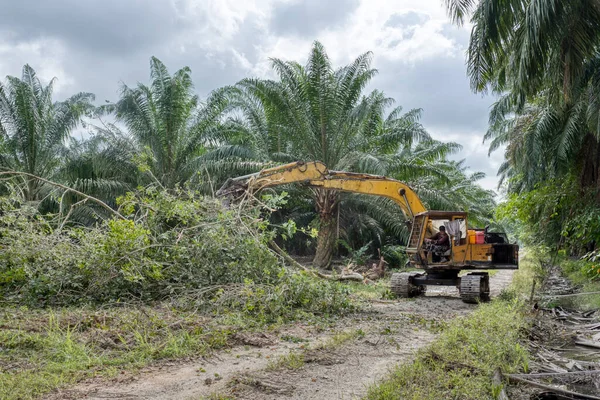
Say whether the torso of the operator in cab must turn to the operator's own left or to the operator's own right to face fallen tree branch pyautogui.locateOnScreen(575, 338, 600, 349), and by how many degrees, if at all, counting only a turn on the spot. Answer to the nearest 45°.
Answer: approximately 135° to the operator's own left

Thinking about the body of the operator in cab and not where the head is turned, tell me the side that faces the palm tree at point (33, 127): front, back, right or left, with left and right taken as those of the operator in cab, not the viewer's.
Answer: front

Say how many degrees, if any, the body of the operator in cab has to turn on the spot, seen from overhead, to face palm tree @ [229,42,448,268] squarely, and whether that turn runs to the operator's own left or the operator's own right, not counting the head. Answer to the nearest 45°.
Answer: approximately 45° to the operator's own right

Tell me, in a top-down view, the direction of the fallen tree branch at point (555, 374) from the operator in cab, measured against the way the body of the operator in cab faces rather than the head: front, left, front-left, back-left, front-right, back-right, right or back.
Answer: left

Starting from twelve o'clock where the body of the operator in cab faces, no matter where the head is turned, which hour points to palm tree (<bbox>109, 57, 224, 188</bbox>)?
The palm tree is roughly at 1 o'clock from the operator in cab.

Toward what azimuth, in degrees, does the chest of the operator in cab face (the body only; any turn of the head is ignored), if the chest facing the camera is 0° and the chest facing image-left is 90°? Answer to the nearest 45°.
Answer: approximately 90°

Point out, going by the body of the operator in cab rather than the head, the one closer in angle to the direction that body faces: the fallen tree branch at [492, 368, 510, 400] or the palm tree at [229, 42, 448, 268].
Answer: the palm tree

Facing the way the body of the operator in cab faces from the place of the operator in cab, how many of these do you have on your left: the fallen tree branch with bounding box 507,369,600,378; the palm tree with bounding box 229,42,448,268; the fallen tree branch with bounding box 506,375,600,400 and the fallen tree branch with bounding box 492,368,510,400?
3

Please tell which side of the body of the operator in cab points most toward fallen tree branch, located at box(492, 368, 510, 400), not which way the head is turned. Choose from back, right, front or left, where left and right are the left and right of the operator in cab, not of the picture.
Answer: left

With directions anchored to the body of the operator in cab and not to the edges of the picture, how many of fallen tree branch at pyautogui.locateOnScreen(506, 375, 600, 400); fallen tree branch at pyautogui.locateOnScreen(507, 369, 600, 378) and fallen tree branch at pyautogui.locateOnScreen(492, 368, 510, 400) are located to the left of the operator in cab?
3

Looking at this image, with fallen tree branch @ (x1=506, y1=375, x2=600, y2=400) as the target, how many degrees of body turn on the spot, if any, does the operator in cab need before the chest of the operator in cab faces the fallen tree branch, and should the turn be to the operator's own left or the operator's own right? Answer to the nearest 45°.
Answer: approximately 90° to the operator's own left

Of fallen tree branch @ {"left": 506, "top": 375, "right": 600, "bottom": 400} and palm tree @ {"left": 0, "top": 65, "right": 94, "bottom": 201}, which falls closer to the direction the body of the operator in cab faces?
the palm tree
